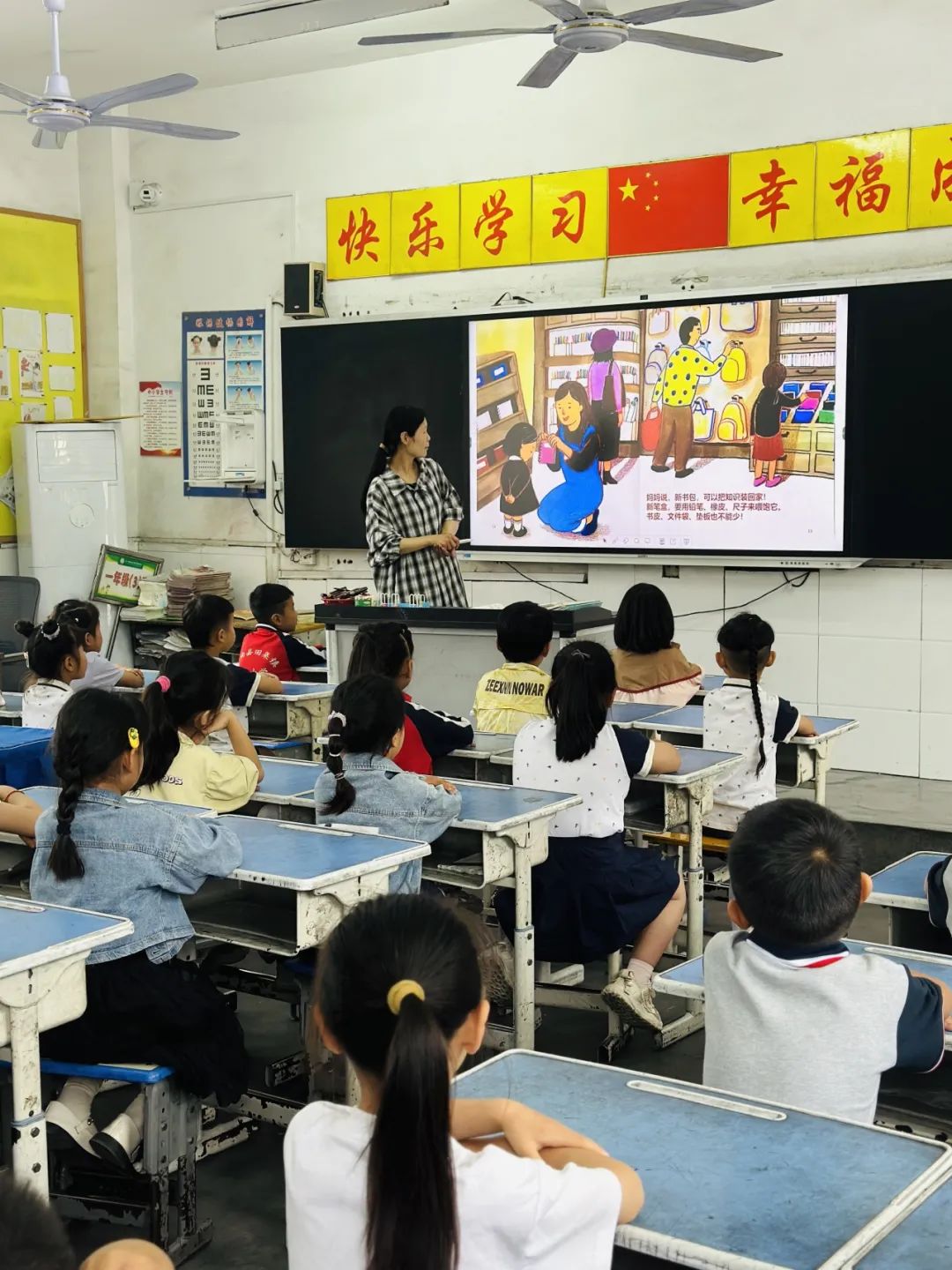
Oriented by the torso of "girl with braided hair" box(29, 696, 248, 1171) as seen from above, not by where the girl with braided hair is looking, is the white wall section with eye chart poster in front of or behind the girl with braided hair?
in front

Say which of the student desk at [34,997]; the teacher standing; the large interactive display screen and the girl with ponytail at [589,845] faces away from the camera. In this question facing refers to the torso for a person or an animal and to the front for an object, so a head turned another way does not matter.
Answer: the girl with ponytail

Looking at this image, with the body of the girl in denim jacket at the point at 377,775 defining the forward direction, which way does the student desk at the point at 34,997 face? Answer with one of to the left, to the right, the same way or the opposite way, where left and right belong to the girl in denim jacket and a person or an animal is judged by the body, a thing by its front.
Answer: the opposite way

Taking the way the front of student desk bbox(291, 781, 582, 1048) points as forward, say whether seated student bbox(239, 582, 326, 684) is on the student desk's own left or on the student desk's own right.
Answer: on the student desk's own right

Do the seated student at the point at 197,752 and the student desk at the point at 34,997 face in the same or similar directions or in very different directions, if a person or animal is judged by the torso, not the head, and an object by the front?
very different directions

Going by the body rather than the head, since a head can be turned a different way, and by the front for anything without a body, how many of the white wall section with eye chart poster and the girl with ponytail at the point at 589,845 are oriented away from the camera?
1

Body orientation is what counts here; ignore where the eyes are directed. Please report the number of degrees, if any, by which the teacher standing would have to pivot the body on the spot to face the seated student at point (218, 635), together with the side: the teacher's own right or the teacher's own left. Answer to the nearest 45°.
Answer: approximately 90° to the teacher's own right

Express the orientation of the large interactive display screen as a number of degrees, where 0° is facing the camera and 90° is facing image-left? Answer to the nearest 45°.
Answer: approximately 45°

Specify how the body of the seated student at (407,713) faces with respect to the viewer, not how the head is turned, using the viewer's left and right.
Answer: facing away from the viewer and to the right of the viewer

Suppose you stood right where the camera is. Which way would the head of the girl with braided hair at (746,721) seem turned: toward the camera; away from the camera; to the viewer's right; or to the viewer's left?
away from the camera

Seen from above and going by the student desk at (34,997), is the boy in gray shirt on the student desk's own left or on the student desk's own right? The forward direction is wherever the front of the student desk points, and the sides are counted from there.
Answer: on the student desk's own left

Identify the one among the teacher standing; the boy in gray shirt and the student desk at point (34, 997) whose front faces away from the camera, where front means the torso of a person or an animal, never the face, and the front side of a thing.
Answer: the boy in gray shirt

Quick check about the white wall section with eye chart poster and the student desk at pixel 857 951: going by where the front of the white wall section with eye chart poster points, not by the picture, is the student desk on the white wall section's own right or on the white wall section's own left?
on the white wall section's own left

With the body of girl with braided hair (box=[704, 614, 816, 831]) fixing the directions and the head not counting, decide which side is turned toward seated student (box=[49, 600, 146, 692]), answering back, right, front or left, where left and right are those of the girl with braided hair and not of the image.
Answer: left
